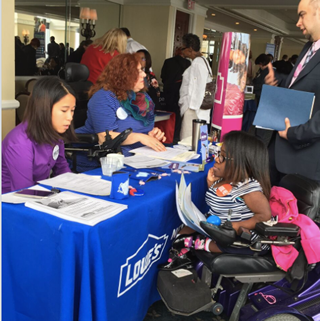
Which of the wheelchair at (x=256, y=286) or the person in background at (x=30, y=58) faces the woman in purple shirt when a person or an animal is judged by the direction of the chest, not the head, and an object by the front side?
the wheelchair

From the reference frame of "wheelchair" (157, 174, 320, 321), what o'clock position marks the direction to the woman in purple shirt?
The woman in purple shirt is roughly at 12 o'clock from the wheelchair.

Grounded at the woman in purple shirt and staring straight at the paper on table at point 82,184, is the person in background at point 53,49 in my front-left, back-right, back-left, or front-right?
back-left

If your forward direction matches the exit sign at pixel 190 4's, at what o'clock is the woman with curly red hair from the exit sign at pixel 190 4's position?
The woman with curly red hair is roughly at 12 o'clock from the exit sign.

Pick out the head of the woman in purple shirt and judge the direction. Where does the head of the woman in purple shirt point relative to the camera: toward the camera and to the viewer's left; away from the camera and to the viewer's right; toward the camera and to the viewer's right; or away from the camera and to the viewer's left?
toward the camera and to the viewer's right

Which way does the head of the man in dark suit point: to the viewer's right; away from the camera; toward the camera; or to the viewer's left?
to the viewer's left

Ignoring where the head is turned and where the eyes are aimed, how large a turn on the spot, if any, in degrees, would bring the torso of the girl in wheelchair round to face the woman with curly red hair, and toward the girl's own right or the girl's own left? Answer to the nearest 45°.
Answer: approximately 45° to the girl's own right

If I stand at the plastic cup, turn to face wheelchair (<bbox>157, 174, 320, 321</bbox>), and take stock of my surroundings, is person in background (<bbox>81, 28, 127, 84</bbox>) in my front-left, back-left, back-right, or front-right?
back-left

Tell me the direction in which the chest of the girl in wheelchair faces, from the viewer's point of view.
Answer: to the viewer's left

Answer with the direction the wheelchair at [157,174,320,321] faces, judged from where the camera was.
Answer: facing to the left of the viewer

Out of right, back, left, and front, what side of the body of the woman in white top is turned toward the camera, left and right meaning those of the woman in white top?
left
